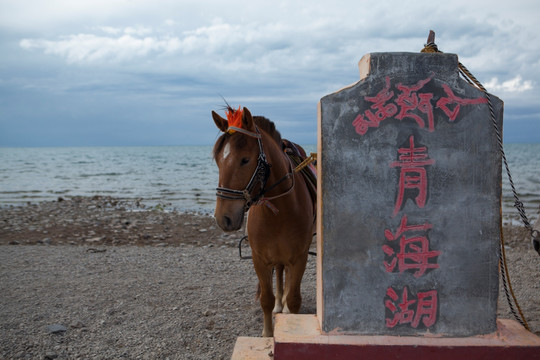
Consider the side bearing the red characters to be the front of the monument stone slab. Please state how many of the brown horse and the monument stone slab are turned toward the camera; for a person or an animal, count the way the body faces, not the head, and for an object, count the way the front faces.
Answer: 2

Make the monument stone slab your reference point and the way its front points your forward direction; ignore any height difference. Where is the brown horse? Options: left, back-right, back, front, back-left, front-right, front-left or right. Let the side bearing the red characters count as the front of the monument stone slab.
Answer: back-right

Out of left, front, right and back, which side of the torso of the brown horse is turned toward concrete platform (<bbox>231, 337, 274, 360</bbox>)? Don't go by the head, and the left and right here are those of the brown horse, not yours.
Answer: front

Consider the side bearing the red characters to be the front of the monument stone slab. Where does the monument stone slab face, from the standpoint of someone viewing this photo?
facing the viewer

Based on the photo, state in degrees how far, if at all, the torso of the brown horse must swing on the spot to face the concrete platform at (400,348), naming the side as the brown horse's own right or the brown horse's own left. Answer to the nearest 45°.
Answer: approximately 45° to the brown horse's own left

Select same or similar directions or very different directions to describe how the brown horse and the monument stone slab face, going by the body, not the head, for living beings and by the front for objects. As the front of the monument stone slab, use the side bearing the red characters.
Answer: same or similar directions

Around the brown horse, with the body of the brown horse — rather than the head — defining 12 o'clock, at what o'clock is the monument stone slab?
The monument stone slab is roughly at 11 o'clock from the brown horse.

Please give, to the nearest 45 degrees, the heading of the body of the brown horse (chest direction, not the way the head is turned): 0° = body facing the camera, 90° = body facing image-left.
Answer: approximately 0°
